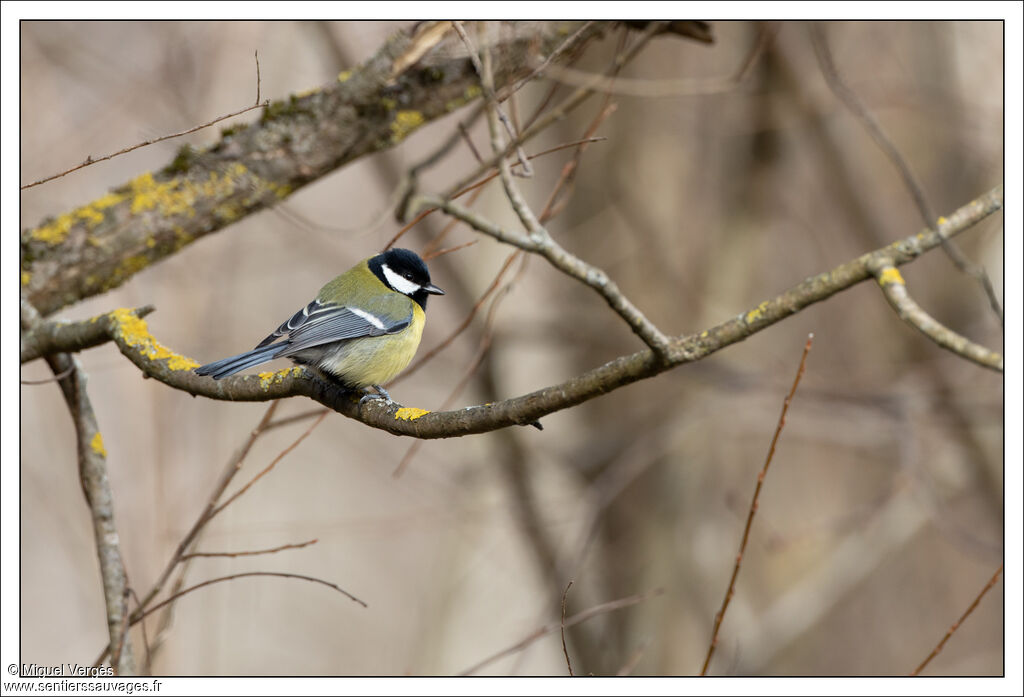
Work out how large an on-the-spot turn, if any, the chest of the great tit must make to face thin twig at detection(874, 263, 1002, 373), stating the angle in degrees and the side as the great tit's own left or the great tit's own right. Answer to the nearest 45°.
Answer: approximately 45° to the great tit's own right

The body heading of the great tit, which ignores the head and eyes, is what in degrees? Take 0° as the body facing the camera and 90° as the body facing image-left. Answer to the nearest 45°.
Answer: approximately 270°
